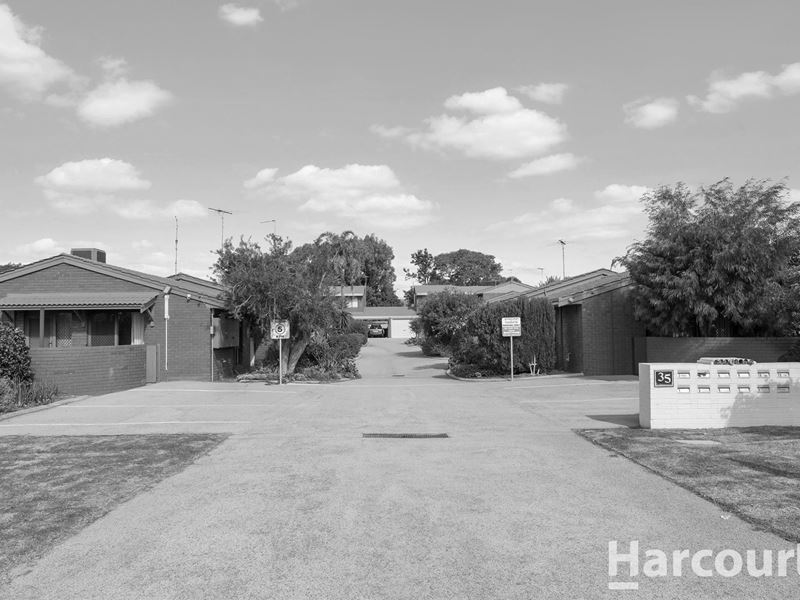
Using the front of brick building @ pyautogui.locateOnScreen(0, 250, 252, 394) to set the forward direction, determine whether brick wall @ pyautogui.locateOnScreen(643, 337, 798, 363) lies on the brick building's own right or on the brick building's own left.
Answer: on the brick building's own left

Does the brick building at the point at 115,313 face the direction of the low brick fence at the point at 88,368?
yes

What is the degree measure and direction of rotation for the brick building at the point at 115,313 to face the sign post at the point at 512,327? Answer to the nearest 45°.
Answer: approximately 90° to its left

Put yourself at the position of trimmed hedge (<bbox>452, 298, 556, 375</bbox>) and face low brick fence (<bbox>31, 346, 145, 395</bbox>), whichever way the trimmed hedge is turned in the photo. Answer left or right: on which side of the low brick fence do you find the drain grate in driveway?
left

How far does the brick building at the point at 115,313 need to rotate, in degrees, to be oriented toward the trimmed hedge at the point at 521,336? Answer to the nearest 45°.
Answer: approximately 90° to its left

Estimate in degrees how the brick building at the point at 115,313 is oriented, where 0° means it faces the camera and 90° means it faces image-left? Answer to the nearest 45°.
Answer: approximately 0°
